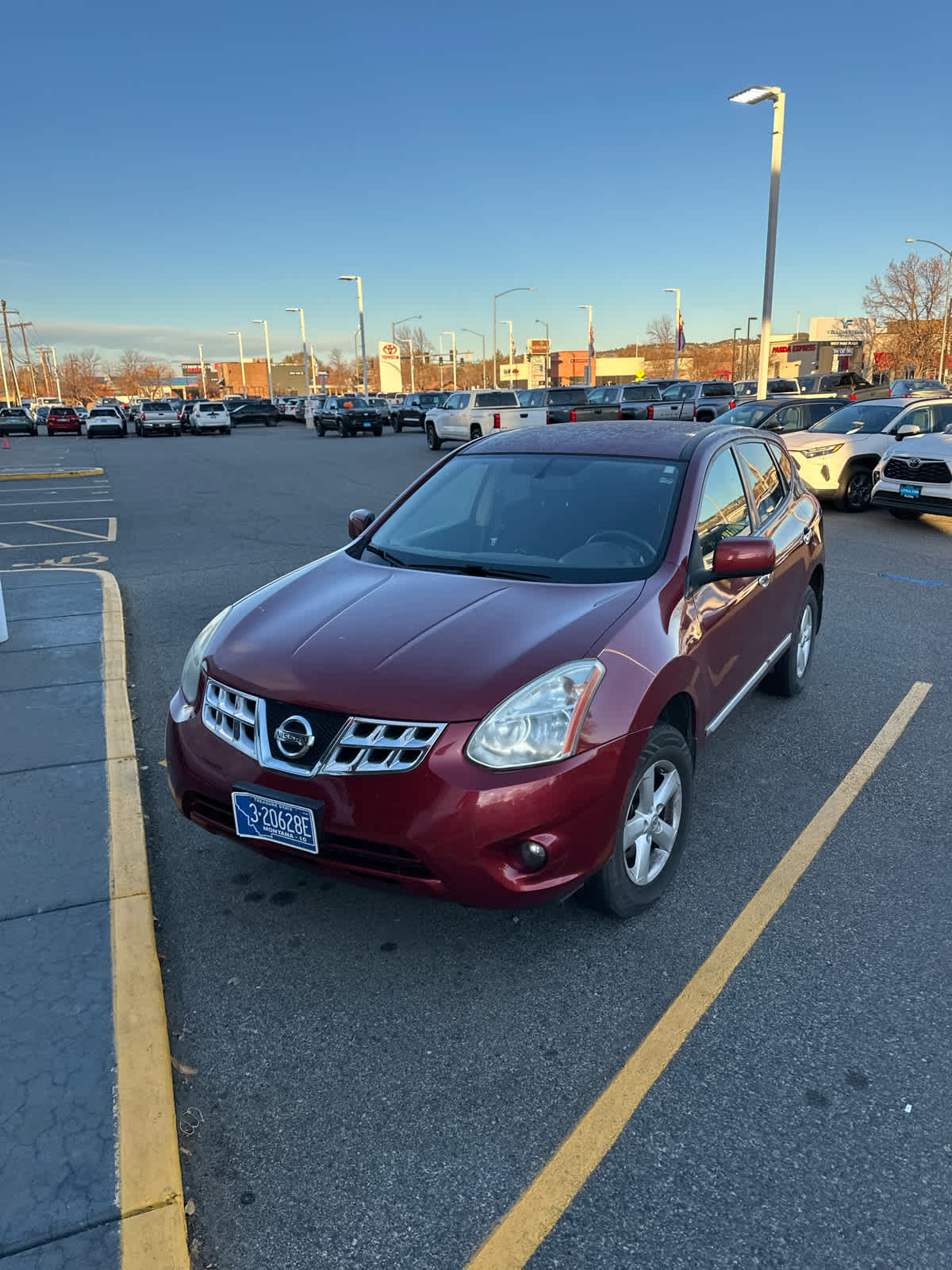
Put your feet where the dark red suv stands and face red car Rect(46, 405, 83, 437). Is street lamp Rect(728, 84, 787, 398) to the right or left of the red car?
right

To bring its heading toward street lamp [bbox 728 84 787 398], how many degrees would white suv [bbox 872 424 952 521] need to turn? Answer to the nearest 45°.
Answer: approximately 135° to its right

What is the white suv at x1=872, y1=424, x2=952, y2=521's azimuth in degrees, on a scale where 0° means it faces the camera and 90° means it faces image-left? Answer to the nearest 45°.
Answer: approximately 45°

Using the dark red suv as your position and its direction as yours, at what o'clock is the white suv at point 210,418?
The white suv is roughly at 4 o'clock from the dark red suv.

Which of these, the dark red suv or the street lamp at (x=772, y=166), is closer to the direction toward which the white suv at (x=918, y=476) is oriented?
the dark red suv

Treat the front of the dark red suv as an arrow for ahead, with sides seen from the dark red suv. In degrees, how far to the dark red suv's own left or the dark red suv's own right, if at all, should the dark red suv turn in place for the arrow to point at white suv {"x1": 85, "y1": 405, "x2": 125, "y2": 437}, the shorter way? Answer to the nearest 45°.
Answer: approximately 90° to the dark red suv's own right

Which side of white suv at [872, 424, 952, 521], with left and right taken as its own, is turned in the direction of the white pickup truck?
right

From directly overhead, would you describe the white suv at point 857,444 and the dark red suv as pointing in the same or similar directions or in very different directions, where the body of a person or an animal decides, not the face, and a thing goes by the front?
same or similar directions

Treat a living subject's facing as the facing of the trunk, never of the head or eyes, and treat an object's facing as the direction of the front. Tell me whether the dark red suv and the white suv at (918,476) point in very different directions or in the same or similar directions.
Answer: same or similar directions

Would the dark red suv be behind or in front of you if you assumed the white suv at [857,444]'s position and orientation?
in front

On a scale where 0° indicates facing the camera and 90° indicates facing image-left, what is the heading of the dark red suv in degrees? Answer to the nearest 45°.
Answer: approximately 45°

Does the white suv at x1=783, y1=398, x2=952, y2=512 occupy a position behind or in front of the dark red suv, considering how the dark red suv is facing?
behind

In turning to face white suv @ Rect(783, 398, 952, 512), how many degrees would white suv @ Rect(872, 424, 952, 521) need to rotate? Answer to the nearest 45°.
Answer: approximately 90° to its right

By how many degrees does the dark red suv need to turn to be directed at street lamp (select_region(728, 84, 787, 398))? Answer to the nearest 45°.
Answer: approximately 135° to its right

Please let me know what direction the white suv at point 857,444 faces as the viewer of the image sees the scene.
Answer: facing the viewer and to the left of the viewer
